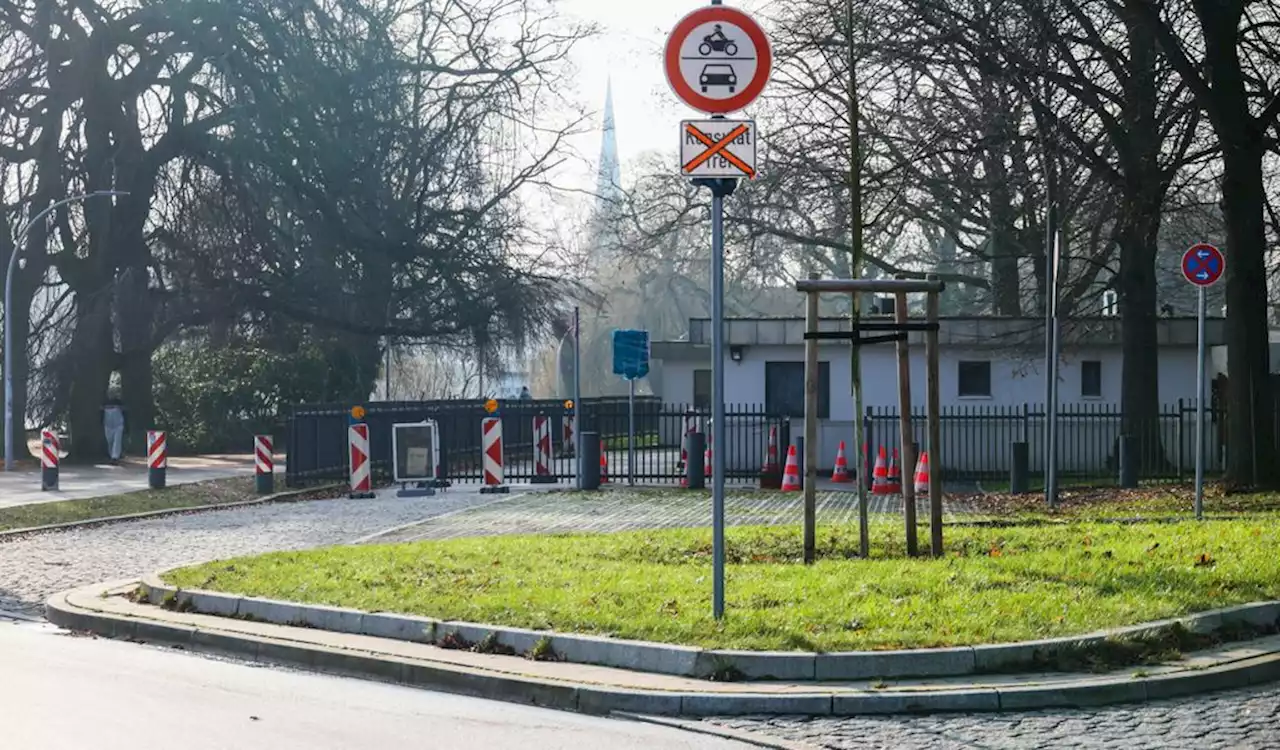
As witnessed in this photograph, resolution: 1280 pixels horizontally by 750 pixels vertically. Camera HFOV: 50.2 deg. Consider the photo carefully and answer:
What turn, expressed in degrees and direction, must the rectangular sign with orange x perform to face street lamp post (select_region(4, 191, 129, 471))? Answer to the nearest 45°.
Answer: approximately 135° to its right

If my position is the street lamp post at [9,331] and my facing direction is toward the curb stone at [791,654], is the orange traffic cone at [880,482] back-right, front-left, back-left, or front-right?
front-left

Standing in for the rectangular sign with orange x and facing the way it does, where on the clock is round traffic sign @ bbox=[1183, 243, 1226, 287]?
The round traffic sign is roughly at 7 o'clock from the rectangular sign with orange x.

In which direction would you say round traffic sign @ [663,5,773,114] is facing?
toward the camera

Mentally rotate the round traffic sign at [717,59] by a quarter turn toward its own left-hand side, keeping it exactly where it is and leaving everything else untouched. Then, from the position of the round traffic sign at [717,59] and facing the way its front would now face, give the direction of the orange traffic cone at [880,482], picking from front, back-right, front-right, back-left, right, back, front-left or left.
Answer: left

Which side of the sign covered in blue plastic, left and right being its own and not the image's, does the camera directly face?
front

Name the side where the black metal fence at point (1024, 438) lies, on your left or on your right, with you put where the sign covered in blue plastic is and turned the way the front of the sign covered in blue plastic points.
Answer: on your left

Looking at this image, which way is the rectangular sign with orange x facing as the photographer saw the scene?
facing the viewer

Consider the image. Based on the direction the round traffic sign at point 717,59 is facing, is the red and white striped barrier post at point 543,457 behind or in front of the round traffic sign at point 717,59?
behind

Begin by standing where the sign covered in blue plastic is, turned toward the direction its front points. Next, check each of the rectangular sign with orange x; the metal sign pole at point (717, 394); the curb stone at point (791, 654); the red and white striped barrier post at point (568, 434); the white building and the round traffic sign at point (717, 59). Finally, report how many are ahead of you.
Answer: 4

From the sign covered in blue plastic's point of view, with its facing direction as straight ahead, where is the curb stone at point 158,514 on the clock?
The curb stone is roughly at 2 o'clock from the sign covered in blue plastic.

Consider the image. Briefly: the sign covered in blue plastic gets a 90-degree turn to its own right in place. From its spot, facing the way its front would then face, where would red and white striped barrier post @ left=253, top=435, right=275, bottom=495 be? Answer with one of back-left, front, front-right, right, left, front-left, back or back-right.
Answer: front

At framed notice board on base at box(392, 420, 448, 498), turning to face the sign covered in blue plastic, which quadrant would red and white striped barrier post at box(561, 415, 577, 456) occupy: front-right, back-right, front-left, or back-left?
front-left
